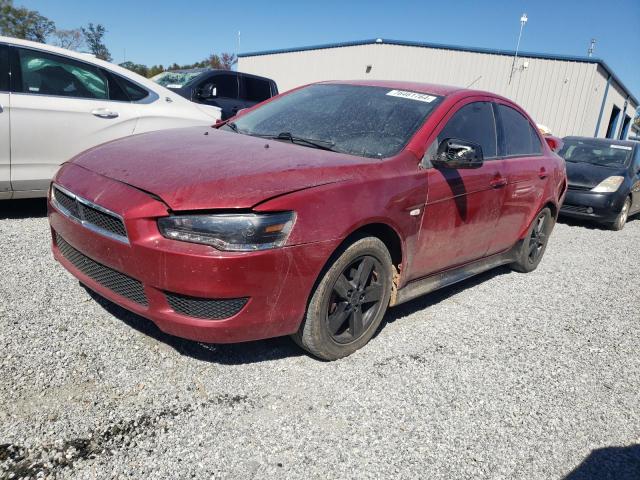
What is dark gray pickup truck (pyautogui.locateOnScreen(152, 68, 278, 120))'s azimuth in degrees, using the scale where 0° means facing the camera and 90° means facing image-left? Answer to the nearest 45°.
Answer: approximately 45°

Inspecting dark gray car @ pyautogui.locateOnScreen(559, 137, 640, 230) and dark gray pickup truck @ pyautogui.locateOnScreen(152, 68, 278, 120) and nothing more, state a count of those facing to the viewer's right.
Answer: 0

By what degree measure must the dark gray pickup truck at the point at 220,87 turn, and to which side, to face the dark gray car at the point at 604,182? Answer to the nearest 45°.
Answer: approximately 135° to its left

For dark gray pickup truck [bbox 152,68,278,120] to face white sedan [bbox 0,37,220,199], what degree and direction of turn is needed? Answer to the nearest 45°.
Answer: approximately 45° to its left

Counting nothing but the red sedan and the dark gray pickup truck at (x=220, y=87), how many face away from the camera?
0

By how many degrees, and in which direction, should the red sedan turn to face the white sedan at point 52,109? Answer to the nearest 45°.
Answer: approximately 90° to its right

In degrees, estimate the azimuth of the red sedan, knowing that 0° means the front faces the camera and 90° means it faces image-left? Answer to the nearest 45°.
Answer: approximately 45°

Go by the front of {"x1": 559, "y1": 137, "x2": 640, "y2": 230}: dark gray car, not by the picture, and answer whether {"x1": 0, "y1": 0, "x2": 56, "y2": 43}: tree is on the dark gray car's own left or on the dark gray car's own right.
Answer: on the dark gray car's own right

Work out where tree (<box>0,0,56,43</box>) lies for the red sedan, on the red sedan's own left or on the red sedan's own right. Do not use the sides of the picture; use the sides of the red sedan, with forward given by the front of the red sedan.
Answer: on the red sedan's own right

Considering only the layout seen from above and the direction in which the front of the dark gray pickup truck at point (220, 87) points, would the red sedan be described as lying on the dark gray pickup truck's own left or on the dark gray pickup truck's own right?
on the dark gray pickup truck's own left
